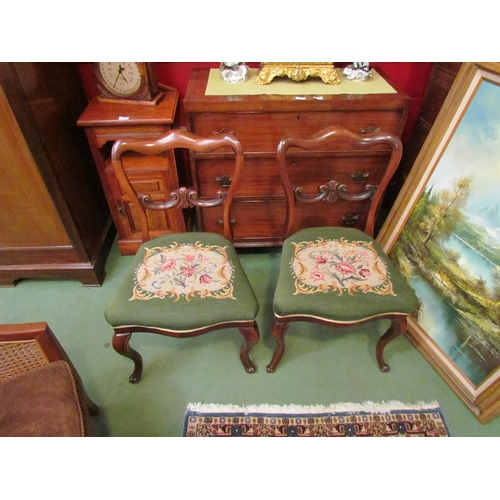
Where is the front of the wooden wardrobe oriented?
toward the camera

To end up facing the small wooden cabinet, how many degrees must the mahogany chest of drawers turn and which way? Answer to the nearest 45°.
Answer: approximately 90° to its right

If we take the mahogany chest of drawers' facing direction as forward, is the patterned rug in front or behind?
in front

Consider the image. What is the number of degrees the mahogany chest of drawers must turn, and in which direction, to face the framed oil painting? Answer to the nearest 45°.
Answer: approximately 90° to its left

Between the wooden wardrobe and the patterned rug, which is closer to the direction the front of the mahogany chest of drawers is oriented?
the patterned rug

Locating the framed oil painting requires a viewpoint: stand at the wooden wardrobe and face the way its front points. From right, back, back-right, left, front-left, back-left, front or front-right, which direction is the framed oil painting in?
front-left

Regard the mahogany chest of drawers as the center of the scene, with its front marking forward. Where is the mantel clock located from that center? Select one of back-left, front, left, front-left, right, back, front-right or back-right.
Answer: right

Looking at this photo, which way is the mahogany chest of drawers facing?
toward the camera

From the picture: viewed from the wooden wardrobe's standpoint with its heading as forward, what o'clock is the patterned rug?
The patterned rug is roughly at 11 o'clock from the wooden wardrobe.

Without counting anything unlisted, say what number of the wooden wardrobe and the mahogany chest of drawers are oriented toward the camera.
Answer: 2
